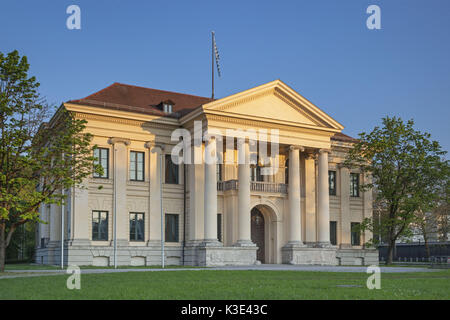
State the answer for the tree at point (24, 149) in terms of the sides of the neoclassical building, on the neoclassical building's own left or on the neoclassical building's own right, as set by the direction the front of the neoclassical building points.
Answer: on the neoclassical building's own right

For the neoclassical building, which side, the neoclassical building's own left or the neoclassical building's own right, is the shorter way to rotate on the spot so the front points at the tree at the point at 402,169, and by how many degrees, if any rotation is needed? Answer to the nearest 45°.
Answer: approximately 45° to the neoclassical building's own left

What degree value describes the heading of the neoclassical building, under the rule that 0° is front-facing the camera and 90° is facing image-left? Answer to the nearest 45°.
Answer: approximately 315°

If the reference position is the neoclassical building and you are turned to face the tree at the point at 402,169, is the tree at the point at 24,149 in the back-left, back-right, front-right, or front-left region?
back-right

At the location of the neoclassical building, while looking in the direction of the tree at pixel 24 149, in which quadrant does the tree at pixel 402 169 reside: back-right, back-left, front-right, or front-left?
back-left
